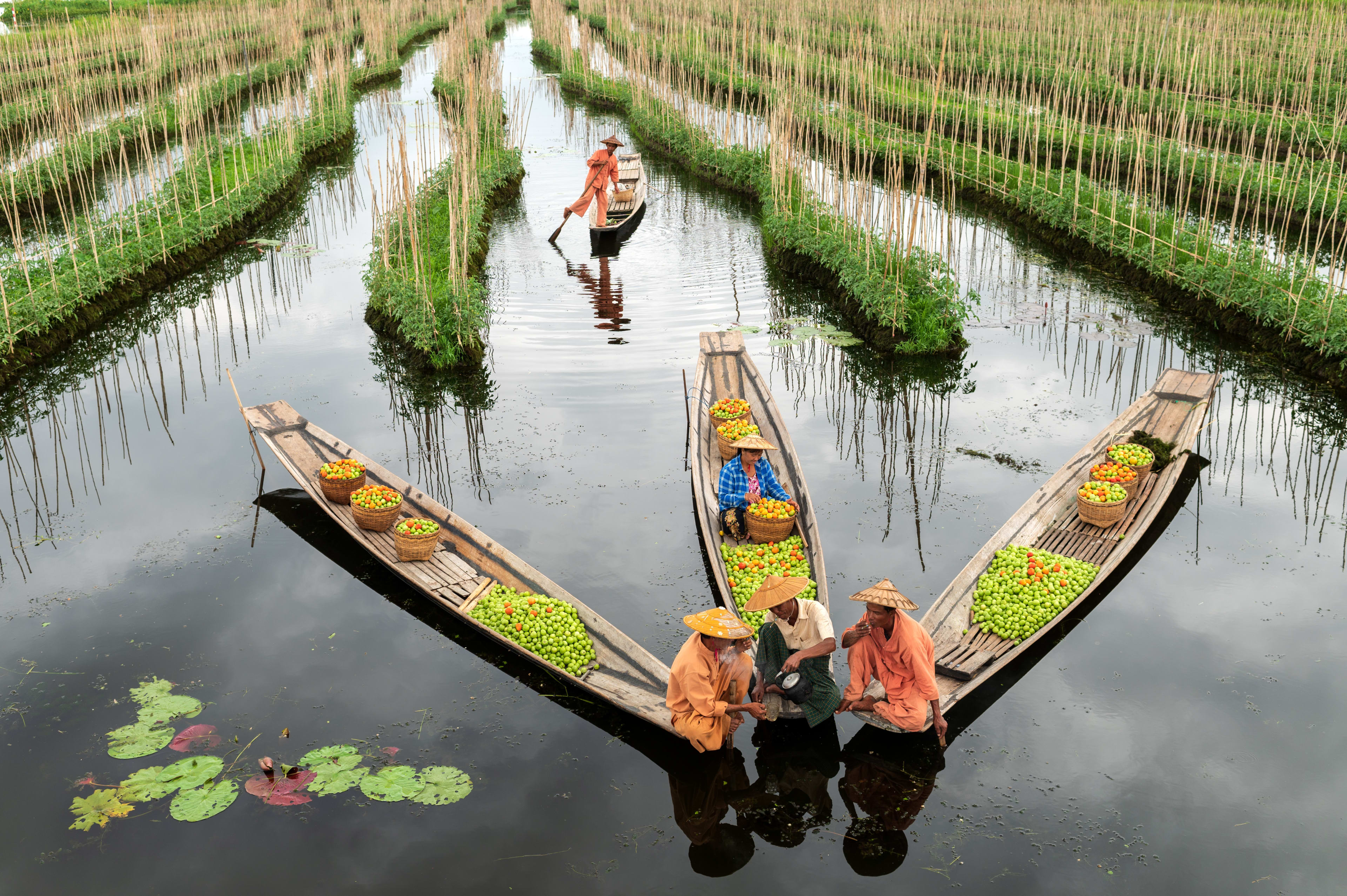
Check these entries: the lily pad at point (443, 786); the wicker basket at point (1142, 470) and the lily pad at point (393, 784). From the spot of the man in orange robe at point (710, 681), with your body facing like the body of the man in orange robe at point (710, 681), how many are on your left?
1

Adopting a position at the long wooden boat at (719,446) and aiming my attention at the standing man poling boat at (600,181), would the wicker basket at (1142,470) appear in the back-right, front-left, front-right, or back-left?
back-right

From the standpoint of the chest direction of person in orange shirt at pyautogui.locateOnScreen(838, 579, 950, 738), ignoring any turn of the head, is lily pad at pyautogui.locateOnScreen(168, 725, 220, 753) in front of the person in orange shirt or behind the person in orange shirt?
in front

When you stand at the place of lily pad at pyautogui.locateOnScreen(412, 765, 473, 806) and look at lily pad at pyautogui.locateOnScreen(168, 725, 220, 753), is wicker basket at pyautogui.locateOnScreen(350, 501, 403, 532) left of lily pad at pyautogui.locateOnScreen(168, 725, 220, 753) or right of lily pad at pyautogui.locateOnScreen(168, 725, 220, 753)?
right

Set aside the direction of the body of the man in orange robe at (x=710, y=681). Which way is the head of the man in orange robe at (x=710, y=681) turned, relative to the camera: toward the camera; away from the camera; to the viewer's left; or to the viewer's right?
to the viewer's right

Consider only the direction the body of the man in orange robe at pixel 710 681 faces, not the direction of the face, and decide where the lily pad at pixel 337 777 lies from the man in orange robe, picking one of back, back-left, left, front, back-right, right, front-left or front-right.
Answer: back-right

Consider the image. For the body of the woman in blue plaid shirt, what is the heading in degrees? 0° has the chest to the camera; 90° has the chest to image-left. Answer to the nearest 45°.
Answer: approximately 315°

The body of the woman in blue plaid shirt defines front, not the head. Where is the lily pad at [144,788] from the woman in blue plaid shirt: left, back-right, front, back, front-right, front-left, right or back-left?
right

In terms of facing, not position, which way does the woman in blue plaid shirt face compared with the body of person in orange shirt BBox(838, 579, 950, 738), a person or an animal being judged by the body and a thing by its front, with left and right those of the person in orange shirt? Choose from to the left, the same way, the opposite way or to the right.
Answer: to the left

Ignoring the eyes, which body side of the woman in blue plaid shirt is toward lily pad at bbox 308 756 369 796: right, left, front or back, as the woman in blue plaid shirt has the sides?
right

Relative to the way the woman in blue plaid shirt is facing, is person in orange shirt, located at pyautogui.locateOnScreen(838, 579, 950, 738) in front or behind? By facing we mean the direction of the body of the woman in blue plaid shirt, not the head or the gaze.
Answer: in front

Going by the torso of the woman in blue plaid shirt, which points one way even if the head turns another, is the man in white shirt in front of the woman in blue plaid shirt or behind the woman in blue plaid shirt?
in front
